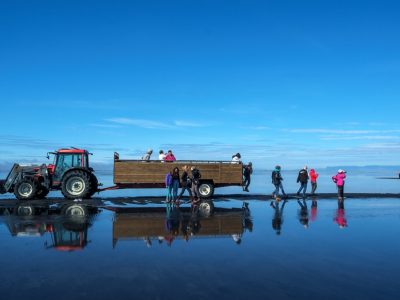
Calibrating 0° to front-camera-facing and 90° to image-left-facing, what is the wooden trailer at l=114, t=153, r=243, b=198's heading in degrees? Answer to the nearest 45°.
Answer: approximately 90°

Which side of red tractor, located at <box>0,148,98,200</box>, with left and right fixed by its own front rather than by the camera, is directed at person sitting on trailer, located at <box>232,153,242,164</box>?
back

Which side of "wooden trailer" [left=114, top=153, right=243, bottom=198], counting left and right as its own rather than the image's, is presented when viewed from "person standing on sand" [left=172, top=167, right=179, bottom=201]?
left

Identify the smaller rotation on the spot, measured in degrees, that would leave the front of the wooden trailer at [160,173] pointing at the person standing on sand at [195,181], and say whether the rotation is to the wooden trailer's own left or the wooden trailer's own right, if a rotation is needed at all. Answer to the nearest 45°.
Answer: approximately 135° to the wooden trailer's own left

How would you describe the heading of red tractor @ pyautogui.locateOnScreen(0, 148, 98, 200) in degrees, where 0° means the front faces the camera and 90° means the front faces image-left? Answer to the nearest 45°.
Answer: approximately 90°
